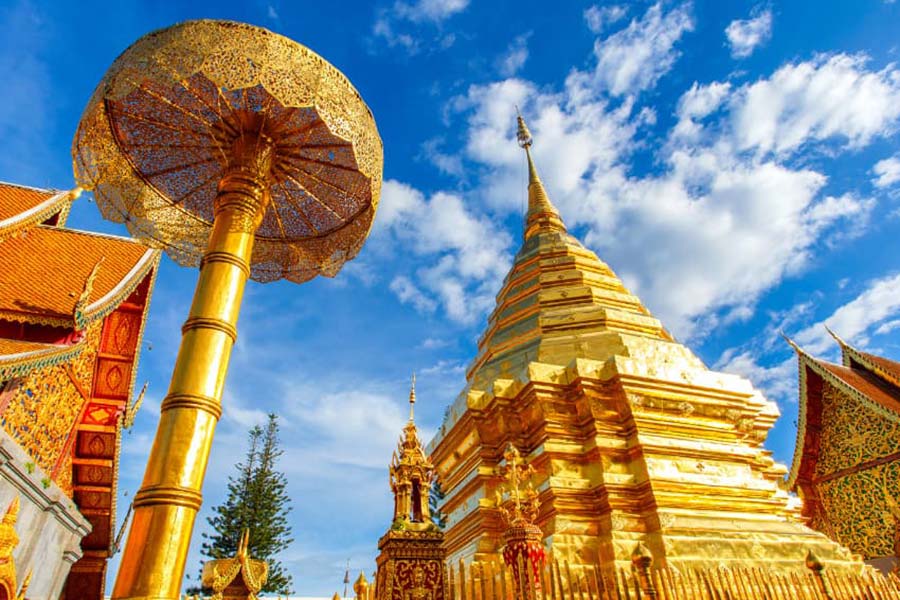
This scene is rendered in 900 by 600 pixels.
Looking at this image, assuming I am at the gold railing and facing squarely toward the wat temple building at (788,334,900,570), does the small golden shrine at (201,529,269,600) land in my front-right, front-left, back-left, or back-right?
back-left

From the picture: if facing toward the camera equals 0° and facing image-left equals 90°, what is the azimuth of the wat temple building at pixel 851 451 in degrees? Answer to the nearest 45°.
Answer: approximately 45°

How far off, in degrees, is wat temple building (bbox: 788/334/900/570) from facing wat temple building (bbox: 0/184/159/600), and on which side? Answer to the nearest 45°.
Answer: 0° — it already faces it

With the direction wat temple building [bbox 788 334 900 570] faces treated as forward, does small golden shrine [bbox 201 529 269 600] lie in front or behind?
in front
